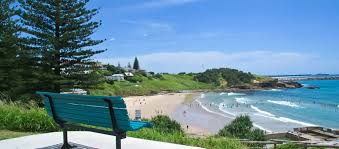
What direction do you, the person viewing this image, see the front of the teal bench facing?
facing away from the viewer and to the right of the viewer

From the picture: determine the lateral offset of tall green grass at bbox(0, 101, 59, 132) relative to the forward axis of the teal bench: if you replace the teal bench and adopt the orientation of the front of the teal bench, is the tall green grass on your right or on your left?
on your left
